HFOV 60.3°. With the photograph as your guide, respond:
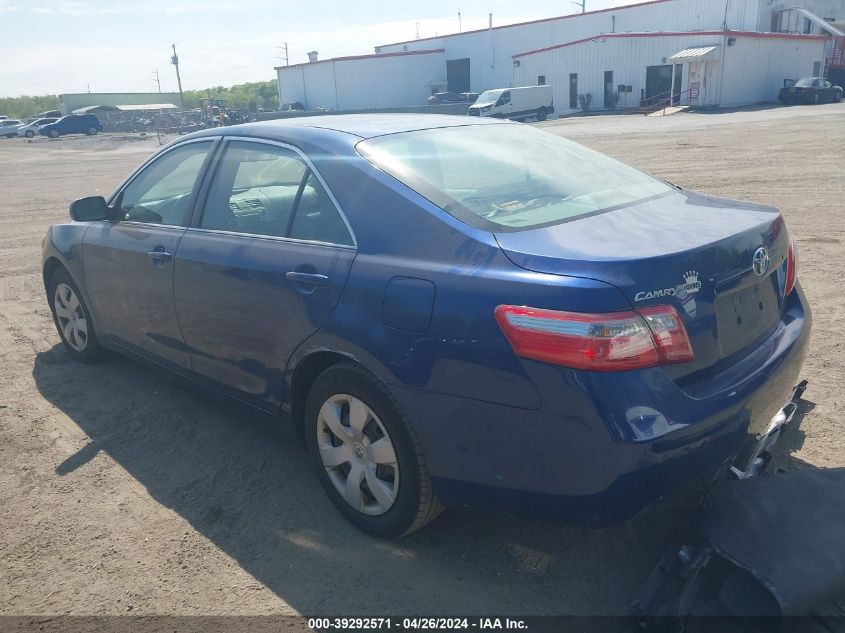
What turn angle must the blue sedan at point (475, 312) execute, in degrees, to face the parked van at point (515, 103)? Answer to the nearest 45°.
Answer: approximately 45° to its right

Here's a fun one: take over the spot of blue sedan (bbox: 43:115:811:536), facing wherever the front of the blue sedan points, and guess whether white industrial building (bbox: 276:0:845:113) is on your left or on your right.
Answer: on your right

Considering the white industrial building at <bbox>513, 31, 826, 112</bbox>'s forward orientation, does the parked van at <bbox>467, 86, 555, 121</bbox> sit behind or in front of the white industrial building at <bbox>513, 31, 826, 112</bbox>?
in front

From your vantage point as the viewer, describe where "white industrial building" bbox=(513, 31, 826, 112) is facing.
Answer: facing the viewer and to the left of the viewer

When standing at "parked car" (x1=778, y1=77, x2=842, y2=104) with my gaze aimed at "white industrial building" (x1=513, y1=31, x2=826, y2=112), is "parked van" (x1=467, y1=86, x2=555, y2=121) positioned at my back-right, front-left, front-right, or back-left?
front-left

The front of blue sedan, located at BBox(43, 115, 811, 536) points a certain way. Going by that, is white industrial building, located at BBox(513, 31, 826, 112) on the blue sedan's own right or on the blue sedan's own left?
on the blue sedan's own right

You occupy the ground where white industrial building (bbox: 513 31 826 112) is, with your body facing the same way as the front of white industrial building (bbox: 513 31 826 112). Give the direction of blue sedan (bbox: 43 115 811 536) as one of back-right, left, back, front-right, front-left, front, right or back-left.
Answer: front-left

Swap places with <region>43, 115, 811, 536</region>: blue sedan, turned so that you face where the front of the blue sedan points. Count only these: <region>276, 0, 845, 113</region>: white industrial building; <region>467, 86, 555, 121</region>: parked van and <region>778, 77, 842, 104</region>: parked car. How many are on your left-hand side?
0

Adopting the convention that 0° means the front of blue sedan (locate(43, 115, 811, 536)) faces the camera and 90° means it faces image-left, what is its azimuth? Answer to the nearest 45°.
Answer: approximately 135°

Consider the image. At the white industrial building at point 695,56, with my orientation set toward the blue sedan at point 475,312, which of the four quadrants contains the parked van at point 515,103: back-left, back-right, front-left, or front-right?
front-right

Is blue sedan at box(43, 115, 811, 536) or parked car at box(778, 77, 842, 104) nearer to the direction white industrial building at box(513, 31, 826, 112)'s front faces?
the blue sedan

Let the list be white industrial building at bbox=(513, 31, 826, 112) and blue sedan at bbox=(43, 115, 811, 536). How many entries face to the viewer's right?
0
